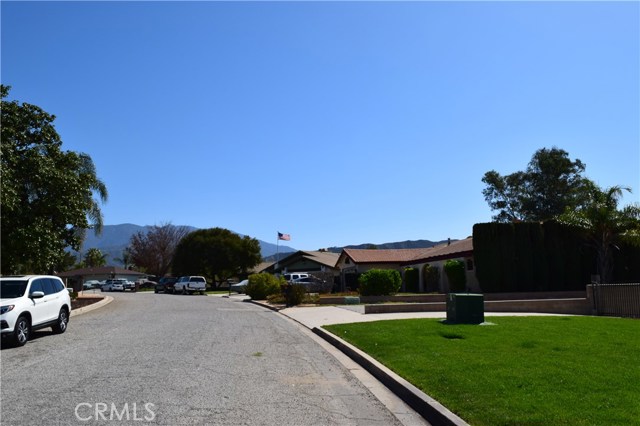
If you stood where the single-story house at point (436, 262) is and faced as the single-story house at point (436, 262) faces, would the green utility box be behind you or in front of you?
in front

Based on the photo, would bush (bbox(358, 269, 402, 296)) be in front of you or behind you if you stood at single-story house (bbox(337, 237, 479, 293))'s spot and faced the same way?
in front

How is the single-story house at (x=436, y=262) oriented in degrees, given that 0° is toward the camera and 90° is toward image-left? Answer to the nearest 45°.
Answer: approximately 45°

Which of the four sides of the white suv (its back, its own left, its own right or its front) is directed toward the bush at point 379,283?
back

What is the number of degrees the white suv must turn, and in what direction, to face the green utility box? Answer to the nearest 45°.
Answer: approximately 135° to its left

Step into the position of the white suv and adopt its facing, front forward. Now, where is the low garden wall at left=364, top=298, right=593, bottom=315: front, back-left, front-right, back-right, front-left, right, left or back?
back-left

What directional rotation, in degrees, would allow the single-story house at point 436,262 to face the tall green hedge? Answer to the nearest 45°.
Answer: approximately 90° to its left

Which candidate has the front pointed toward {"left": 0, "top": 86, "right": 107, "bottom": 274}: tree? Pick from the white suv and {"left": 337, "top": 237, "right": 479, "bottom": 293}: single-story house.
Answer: the single-story house

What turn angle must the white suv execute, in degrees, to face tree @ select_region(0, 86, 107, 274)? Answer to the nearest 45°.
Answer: approximately 135° to its right

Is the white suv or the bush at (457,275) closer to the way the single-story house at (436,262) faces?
the white suv

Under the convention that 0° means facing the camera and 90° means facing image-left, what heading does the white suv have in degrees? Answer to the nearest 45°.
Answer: approximately 45°

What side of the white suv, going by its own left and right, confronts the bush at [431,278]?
back

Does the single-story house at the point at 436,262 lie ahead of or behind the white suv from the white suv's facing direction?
behind
